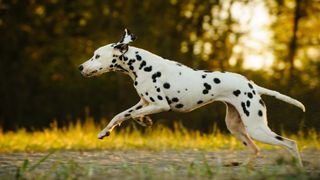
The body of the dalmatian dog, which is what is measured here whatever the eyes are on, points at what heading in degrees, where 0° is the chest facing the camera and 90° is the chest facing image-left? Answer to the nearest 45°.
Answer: approximately 90°
